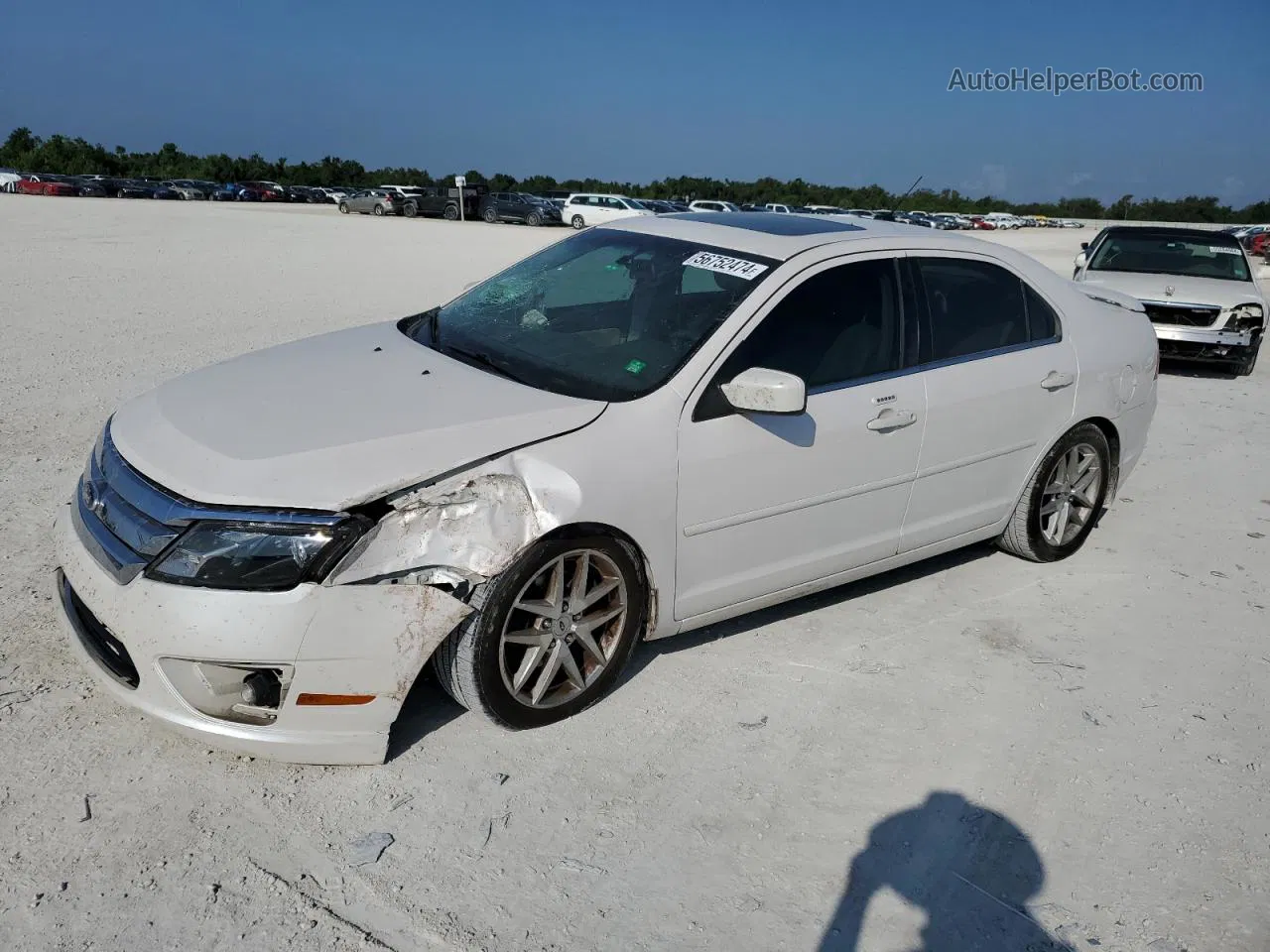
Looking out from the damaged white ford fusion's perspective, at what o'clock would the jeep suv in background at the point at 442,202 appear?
The jeep suv in background is roughly at 4 o'clock from the damaged white ford fusion.

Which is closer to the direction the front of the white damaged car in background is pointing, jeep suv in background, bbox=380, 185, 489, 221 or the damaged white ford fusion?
the damaged white ford fusion

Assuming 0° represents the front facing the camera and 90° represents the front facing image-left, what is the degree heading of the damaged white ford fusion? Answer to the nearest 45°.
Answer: approximately 45°

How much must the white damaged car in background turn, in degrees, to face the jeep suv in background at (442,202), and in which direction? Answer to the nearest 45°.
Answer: approximately 135° to its right

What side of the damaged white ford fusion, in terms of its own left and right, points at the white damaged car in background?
back

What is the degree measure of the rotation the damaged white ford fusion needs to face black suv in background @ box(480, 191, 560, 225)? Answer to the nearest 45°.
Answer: approximately 135° to its right

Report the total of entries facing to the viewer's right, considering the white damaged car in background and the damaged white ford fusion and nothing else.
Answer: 0

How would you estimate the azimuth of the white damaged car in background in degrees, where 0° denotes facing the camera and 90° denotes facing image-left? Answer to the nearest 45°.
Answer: approximately 0°
